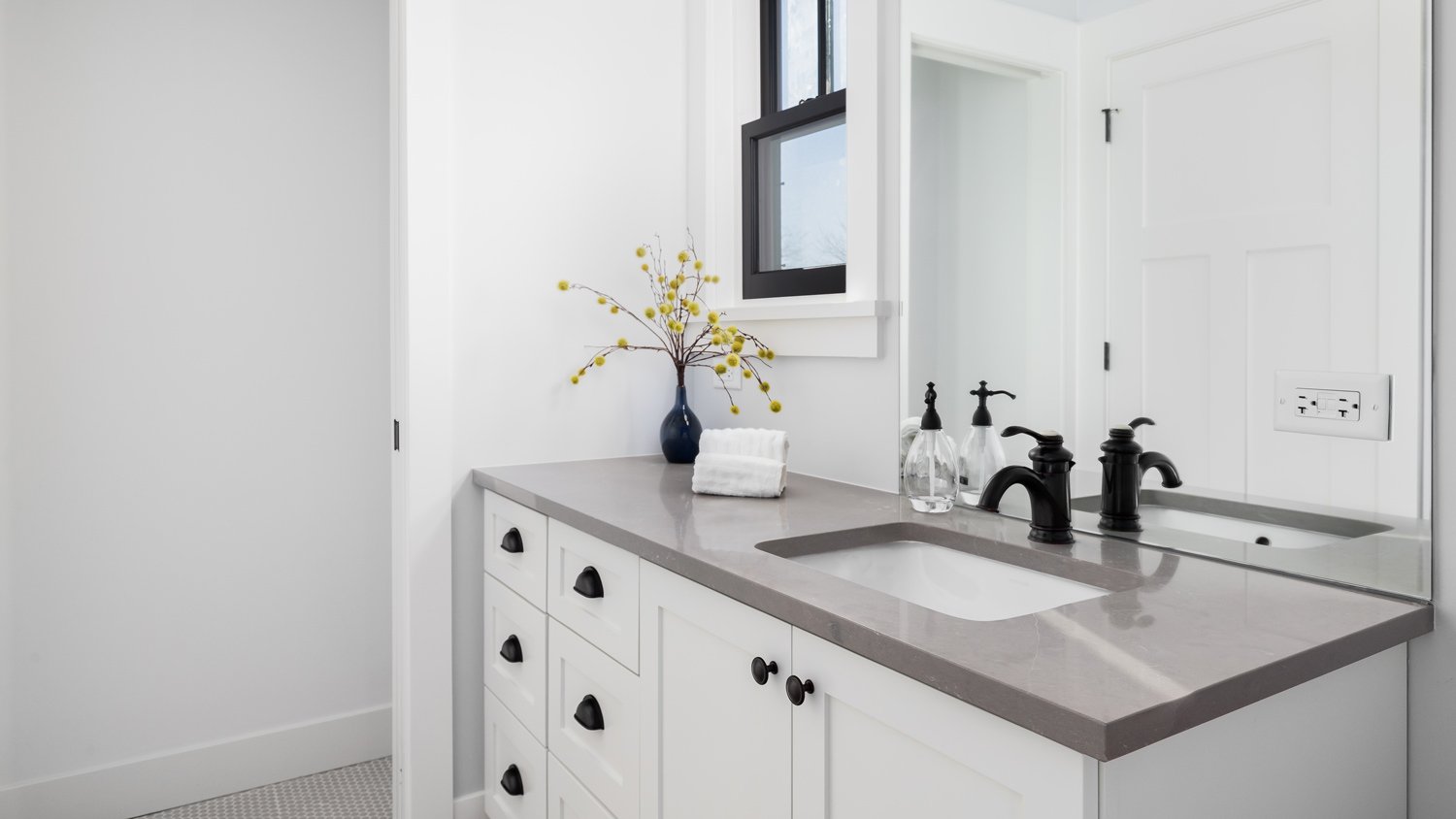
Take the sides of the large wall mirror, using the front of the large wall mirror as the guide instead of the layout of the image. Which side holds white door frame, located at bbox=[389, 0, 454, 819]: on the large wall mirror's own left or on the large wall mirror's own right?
on the large wall mirror's own right

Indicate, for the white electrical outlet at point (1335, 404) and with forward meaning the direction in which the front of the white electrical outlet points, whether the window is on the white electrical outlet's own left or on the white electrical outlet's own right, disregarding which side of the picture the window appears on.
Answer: on the white electrical outlet's own right

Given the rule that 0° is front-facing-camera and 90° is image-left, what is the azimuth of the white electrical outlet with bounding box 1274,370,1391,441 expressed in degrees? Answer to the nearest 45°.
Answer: approximately 45°

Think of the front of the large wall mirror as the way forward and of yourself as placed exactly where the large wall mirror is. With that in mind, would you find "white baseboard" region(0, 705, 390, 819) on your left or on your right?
on your right

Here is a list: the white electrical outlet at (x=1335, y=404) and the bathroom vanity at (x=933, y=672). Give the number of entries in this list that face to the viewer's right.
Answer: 0

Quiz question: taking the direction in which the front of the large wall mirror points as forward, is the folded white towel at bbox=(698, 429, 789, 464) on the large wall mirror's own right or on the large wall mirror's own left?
on the large wall mirror's own right

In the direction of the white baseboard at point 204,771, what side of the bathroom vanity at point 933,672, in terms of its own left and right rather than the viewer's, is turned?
right
